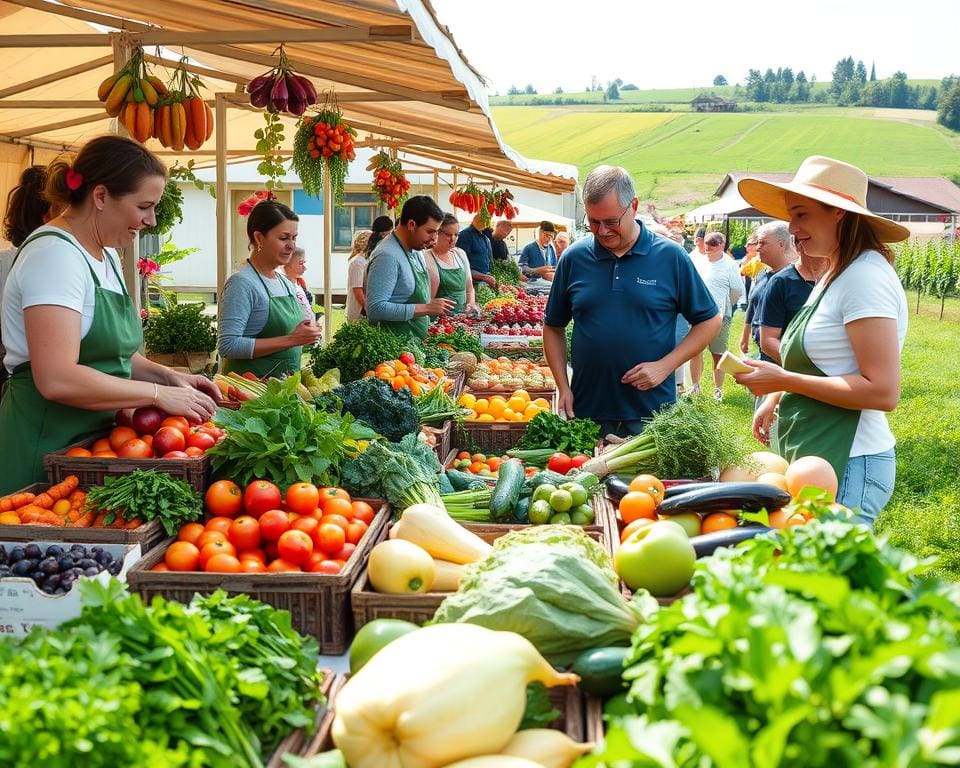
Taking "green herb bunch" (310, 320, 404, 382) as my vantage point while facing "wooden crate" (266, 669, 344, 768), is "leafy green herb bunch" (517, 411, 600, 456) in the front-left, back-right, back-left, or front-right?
front-left

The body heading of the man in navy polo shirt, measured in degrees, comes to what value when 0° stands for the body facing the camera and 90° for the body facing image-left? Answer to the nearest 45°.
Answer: approximately 0°

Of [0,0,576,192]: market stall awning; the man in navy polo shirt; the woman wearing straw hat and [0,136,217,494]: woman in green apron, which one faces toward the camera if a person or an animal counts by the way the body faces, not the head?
the man in navy polo shirt

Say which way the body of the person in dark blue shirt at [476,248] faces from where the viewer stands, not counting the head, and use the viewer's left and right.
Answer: facing the viewer and to the right of the viewer

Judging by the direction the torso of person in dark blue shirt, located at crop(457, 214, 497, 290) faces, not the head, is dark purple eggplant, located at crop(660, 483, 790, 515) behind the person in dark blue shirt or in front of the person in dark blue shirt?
in front

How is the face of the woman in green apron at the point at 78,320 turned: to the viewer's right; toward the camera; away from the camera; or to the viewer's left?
to the viewer's right

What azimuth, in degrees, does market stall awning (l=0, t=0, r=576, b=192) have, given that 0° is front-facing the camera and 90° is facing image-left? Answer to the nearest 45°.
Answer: approximately 270°

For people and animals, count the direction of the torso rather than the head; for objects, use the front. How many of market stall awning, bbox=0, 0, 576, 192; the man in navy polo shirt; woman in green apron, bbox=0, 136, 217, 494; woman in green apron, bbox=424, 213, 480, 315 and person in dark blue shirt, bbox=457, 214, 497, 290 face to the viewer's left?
0

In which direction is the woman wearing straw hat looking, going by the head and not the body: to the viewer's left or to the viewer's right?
to the viewer's left

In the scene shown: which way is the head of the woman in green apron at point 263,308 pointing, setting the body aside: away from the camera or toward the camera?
toward the camera

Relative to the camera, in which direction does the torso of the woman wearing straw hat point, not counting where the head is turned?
to the viewer's left
